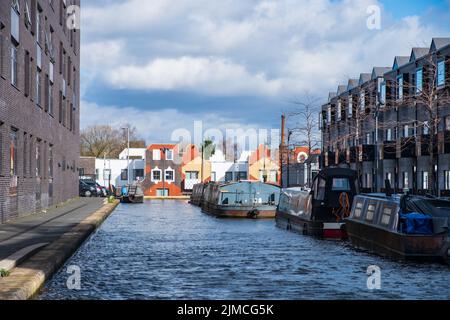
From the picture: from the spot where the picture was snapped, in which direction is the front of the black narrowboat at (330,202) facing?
facing away from the viewer and to the left of the viewer

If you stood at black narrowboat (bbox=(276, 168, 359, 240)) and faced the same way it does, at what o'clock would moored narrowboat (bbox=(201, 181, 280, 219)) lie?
The moored narrowboat is roughly at 1 o'clock from the black narrowboat.

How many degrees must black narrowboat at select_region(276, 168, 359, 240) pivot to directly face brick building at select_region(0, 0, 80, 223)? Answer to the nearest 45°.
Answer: approximately 45° to its left

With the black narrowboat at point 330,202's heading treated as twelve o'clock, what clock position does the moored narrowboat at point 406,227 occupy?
The moored narrowboat is roughly at 7 o'clock from the black narrowboat.
